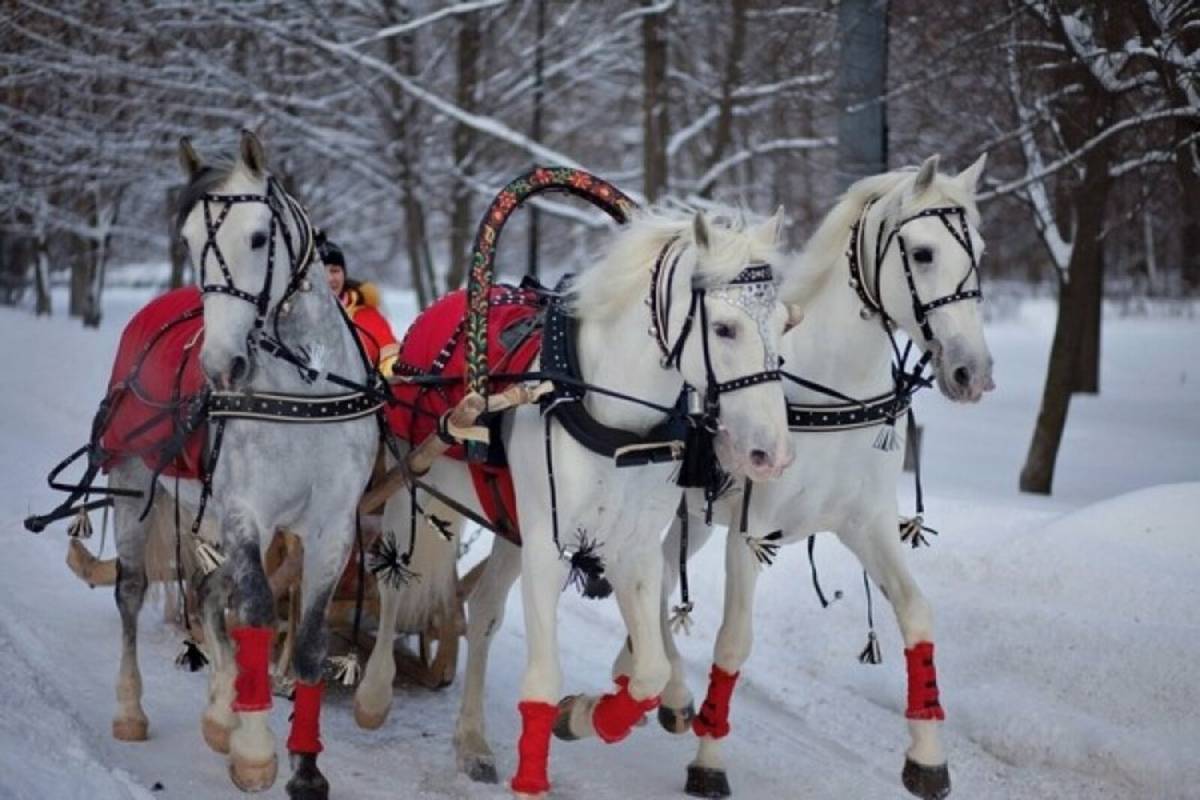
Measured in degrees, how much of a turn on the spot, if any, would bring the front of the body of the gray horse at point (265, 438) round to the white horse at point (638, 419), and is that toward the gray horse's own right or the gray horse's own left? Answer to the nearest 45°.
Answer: approximately 45° to the gray horse's own left

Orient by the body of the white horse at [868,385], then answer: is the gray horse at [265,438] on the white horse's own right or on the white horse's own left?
on the white horse's own right

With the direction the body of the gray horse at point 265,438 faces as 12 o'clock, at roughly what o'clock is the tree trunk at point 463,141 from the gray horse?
The tree trunk is roughly at 8 o'clock from the gray horse.

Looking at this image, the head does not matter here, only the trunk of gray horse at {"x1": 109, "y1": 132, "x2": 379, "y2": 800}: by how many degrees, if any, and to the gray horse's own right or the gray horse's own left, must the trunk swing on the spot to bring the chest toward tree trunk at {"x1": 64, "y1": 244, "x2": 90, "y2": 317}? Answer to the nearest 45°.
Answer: approximately 135° to the gray horse's own left

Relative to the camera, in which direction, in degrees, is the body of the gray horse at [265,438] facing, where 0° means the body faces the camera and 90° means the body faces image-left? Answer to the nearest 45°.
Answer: approximately 315°

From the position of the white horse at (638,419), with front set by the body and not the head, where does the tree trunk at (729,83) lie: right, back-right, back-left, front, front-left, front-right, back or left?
back-left
